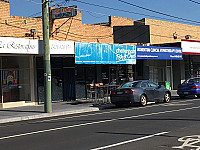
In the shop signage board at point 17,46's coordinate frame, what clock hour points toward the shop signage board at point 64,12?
the shop signage board at point 64,12 is roughly at 9 o'clock from the shop signage board at point 17,46.

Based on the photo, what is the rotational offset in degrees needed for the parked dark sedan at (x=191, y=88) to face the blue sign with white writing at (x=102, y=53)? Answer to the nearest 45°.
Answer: approximately 180°

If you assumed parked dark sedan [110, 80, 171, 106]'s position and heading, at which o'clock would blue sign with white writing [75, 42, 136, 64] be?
The blue sign with white writing is roughly at 9 o'clock from the parked dark sedan.

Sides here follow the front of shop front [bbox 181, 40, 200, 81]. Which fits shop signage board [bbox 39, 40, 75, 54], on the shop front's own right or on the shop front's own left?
on the shop front's own right

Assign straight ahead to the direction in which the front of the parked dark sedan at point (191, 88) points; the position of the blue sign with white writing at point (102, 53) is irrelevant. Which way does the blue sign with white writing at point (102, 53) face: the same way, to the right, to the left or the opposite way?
to the right

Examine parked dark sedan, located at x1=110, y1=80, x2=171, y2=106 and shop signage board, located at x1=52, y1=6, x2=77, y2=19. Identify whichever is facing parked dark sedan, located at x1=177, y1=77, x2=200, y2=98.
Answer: parked dark sedan, located at x1=110, y1=80, x2=171, y2=106

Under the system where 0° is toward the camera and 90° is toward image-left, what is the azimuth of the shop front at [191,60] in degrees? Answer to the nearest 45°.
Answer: approximately 315°

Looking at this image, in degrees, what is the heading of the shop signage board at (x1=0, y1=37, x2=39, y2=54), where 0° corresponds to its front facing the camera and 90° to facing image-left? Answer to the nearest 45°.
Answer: approximately 315°

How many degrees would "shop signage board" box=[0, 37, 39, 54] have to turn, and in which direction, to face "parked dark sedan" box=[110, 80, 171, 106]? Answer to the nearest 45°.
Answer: approximately 45° to its left

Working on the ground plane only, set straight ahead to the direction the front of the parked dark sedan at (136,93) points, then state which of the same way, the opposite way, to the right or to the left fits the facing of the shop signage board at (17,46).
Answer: to the right
